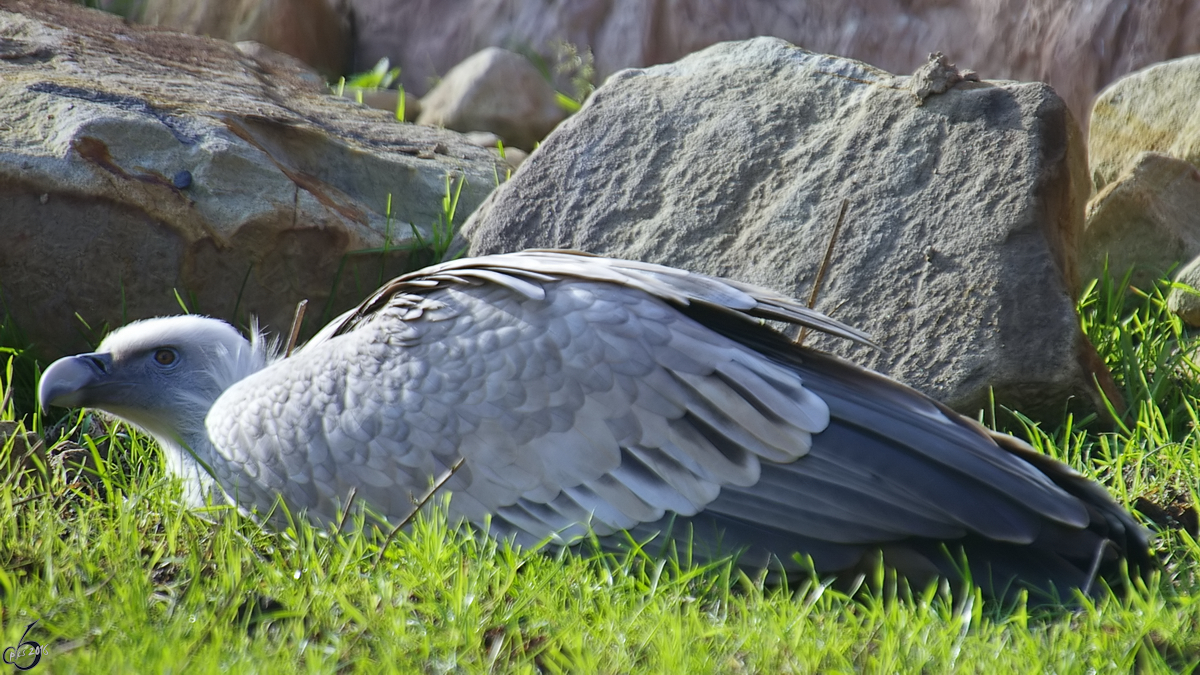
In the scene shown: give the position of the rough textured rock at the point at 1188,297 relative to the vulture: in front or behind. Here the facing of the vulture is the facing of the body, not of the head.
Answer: behind

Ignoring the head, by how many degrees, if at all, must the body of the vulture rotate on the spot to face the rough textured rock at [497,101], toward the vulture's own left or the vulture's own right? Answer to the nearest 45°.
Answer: approximately 90° to the vulture's own right

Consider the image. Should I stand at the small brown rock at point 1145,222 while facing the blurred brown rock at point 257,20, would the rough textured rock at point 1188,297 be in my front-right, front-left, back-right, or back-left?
back-left

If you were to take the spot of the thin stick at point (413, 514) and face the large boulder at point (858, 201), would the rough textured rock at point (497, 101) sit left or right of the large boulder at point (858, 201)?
left

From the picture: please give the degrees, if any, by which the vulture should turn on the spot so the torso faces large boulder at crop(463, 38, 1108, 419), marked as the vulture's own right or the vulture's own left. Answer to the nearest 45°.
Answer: approximately 90° to the vulture's own right

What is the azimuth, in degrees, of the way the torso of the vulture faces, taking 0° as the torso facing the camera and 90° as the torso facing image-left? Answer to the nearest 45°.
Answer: approximately 90°

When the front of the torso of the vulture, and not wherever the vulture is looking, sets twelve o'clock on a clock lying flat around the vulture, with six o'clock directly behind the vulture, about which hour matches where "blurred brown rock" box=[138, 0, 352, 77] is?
The blurred brown rock is roughly at 2 o'clock from the vulture.

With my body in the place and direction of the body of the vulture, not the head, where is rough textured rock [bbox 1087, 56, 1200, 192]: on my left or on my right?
on my right

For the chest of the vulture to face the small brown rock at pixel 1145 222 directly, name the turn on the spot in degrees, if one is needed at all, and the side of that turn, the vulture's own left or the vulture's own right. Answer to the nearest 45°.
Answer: approximately 135° to the vulture's own right
